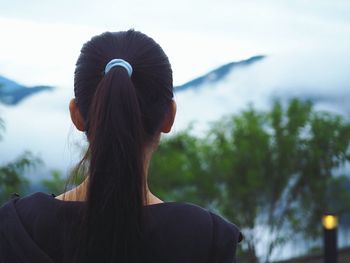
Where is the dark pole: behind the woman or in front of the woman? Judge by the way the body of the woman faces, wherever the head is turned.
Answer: in front

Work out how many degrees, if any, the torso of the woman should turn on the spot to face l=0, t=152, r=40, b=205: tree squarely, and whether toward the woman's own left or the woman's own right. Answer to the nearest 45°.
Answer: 0° — they already face it

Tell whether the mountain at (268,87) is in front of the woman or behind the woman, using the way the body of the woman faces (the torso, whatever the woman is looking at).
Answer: in front

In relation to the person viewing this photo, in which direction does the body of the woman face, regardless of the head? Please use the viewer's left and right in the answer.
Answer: facing away from the viewer

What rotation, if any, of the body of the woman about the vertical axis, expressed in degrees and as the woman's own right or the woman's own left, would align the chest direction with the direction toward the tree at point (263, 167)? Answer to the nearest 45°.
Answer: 0° — they already face it

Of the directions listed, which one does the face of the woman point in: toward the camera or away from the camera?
away from the camera
